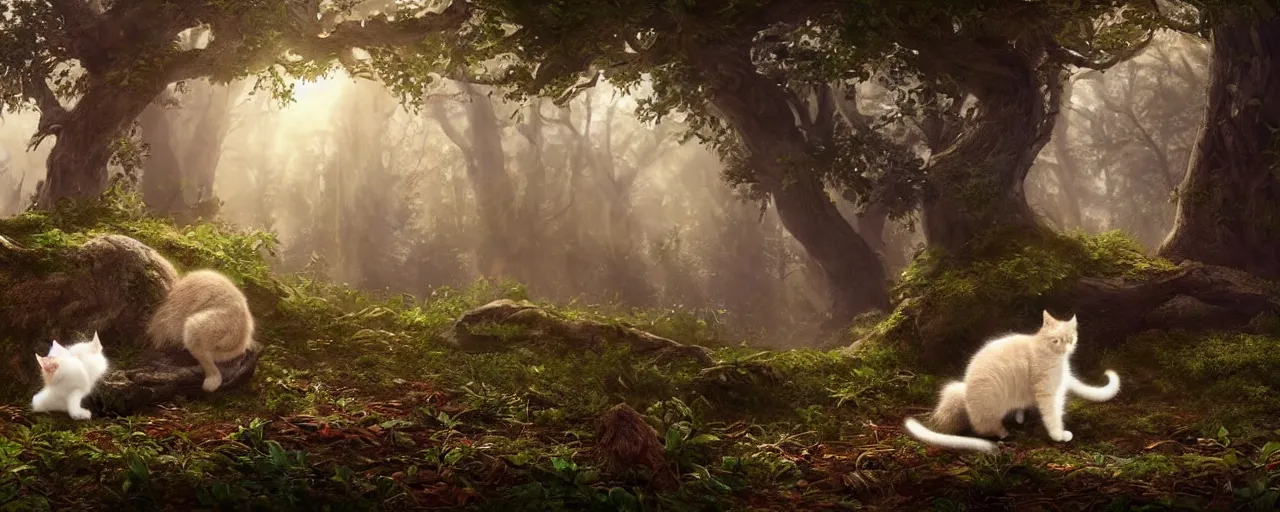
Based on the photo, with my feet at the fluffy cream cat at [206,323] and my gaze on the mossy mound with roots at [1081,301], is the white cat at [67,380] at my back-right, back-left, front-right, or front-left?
back-right

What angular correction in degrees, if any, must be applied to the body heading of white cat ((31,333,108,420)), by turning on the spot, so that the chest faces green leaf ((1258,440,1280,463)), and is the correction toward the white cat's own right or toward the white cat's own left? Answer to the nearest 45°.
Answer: approximately 90° to the white cat's own left

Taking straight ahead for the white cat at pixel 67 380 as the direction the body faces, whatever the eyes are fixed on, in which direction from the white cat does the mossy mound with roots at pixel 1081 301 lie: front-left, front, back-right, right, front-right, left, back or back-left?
back-left

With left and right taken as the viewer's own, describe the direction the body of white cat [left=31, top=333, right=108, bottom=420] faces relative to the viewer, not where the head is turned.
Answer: facing the viewer and to the left of the viewer

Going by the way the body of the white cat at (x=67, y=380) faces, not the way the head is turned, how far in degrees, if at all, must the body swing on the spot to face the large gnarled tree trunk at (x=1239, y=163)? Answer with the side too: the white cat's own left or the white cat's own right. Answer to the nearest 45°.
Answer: approximately 135° to the white cat's own left

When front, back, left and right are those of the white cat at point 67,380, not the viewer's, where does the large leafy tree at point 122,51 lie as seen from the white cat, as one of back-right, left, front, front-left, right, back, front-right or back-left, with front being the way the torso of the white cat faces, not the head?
back-right

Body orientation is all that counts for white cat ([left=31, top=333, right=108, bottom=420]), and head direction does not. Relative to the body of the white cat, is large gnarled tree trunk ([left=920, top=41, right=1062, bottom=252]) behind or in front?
behind
